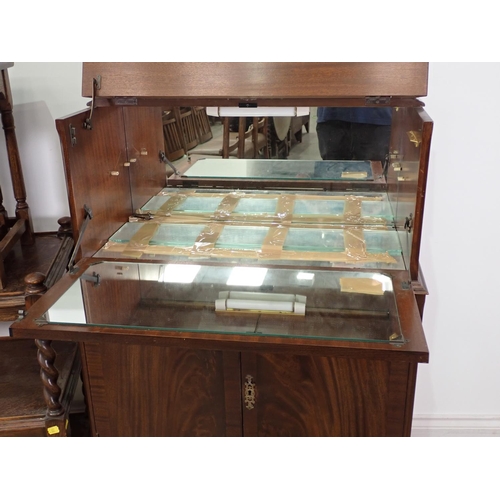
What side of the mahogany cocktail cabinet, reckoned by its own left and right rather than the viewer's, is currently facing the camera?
front
